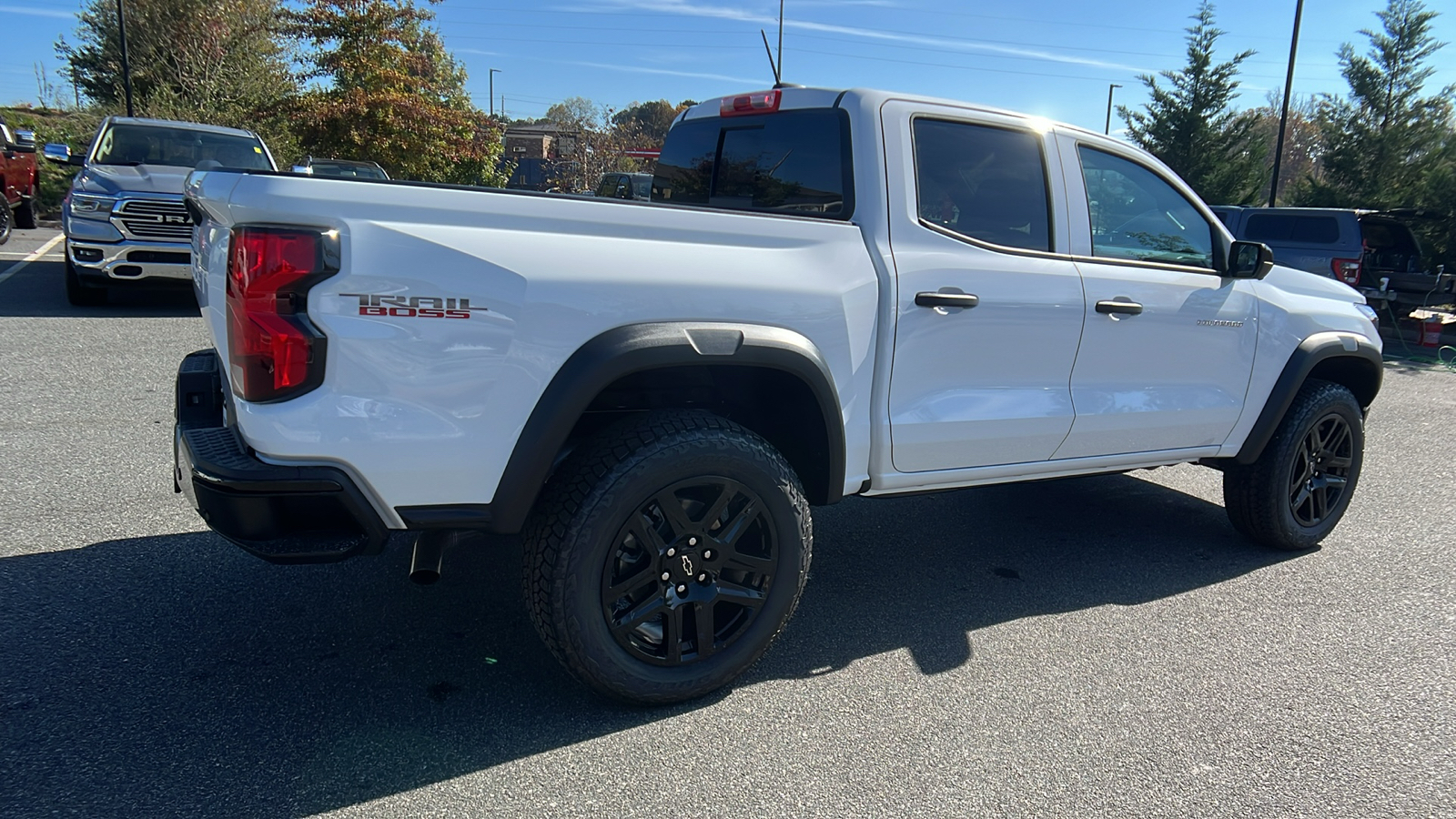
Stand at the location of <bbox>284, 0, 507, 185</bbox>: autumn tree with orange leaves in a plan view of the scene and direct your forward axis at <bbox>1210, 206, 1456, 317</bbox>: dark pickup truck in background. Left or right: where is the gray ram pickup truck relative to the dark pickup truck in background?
right

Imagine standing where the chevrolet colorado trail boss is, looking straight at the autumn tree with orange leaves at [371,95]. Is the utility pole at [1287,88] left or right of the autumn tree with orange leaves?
right

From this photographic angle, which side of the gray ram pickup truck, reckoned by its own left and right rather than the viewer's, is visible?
front

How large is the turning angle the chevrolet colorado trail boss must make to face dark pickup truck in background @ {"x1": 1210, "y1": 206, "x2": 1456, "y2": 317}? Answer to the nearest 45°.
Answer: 0° — it already faces it

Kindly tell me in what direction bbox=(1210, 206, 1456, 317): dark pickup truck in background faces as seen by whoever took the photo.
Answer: facing away from the viewer and to the left of the viewer

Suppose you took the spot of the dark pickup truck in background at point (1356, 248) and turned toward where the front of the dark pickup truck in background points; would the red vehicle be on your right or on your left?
on your left

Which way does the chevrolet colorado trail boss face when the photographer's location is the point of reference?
facing away from the viewer and to the right of the viewer

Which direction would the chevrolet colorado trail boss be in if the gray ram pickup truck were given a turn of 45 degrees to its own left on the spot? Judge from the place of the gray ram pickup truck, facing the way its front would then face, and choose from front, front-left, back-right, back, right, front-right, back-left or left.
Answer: front-right

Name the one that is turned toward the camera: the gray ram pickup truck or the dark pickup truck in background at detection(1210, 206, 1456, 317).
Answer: the gray ram pickup truck

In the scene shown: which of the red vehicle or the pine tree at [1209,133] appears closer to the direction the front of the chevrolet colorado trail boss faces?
the pine tree

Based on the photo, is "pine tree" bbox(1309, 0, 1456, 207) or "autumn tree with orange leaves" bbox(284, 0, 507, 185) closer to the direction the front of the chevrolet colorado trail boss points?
the pine tree

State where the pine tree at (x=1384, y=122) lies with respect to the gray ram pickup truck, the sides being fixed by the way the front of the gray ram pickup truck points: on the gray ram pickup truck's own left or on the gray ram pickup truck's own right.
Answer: on the gray ram pickup truck's own left

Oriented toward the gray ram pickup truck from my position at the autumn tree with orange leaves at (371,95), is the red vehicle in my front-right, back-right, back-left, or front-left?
front-right

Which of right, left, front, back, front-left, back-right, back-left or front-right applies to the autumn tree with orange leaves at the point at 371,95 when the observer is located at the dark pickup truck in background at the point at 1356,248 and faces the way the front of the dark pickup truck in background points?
front-left
